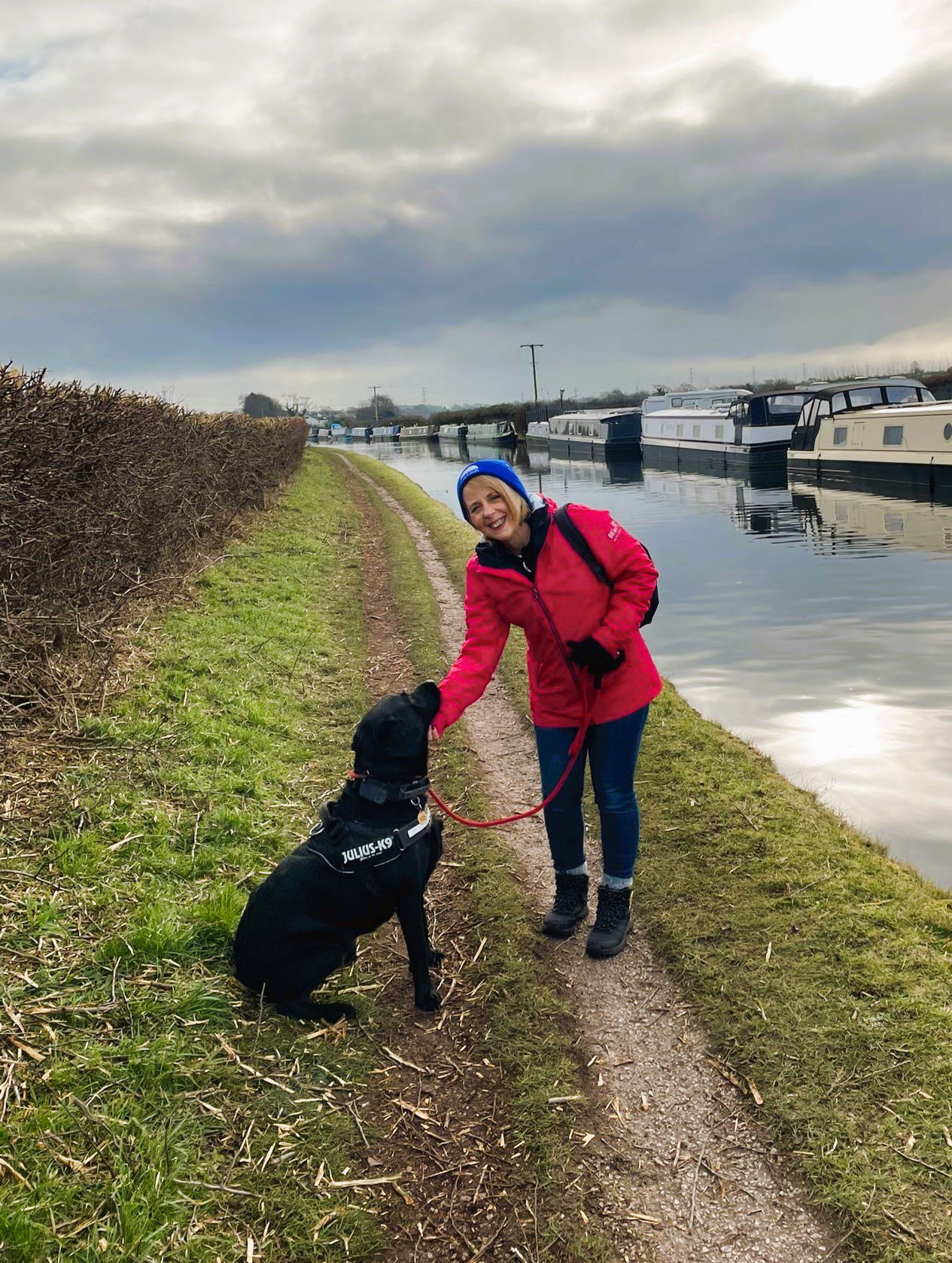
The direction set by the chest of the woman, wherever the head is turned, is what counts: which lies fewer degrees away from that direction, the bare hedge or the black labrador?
the black labrador

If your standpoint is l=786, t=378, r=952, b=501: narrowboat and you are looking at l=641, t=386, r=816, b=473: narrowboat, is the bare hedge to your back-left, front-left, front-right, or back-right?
back-left

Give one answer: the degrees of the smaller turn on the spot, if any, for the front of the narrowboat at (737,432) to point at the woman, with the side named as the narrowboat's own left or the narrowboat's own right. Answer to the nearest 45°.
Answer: approximately 135° to the narrowboat's own left

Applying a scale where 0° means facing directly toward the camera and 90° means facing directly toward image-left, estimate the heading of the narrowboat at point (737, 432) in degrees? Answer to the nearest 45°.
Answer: approximately 135°
